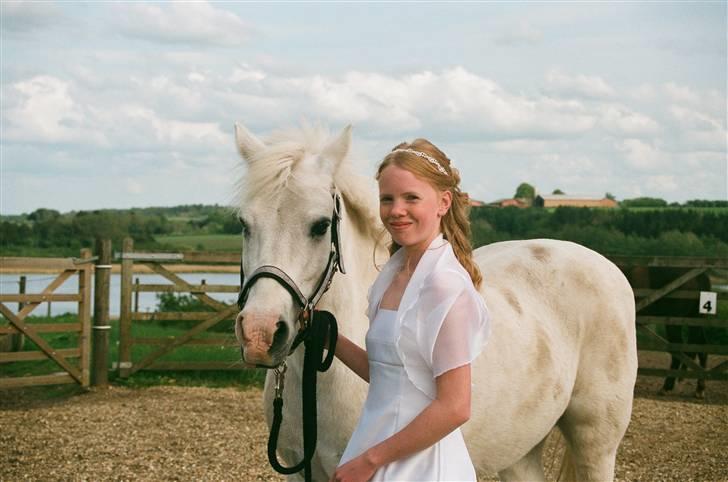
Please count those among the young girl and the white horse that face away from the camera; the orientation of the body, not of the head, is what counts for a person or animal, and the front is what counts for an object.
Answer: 0

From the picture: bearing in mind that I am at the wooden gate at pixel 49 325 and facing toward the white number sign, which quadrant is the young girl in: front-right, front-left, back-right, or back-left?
front-right

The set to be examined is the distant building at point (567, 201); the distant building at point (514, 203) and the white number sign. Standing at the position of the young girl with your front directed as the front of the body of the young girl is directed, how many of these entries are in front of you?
0

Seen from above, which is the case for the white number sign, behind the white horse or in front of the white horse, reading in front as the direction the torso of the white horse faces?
behind

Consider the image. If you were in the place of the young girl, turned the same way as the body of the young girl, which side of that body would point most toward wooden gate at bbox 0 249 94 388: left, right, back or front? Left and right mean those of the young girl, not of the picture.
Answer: right

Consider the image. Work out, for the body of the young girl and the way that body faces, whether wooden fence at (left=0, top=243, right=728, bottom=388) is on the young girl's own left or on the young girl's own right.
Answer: on the young girl's own right

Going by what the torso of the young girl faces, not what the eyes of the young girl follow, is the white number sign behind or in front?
behind

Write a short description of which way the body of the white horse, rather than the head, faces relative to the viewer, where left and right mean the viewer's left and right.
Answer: facing the viewer and to the left of the viewer

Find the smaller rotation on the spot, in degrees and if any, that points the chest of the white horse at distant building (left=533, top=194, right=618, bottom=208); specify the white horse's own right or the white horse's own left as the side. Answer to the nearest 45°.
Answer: approximately 135° to the white horse's own right

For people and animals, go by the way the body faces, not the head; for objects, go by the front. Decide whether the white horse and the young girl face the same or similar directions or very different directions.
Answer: same or similar directions

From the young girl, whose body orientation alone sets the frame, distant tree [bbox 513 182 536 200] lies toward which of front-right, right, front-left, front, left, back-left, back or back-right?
back-right

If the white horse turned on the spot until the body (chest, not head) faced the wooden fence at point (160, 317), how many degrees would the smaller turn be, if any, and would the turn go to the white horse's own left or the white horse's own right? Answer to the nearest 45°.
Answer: approximately 90° to the white horse's own right

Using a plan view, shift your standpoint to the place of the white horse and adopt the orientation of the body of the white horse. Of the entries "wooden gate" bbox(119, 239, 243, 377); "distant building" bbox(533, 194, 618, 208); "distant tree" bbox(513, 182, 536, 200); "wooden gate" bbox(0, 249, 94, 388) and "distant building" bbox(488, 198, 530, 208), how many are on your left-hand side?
0

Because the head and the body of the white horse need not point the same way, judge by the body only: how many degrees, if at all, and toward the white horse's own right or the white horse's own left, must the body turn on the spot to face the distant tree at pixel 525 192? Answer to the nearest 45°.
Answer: approximately 135° to the white horse's own right
